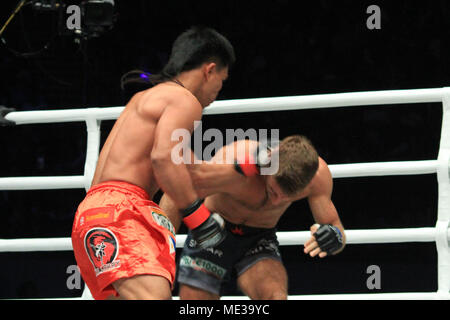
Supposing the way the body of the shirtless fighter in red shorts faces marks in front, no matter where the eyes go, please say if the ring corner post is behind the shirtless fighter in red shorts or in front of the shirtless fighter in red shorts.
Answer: in front

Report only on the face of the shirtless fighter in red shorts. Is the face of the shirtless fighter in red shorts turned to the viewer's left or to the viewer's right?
to the viewer's right

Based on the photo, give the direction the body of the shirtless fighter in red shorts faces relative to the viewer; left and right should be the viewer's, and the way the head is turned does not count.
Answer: facing away from the viewer and to the right of the viewer
